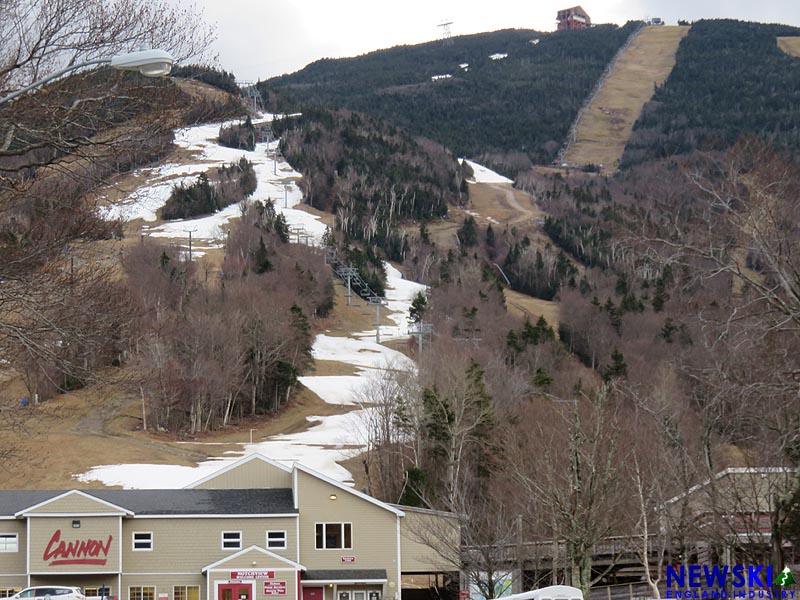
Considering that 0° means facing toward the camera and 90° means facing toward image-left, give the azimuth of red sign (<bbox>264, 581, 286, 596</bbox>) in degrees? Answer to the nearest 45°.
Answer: approximately 0°

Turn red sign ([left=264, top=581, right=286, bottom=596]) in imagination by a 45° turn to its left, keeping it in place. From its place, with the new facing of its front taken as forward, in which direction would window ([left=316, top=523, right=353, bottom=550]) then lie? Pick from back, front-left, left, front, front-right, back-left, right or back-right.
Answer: left

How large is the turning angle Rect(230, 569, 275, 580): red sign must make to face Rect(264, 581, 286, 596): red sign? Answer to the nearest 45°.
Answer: approximately 90° to its left

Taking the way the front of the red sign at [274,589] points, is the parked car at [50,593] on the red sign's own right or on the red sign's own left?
on the red sign's own right

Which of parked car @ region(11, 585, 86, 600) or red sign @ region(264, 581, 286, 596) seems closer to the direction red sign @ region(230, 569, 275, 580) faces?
the parked car

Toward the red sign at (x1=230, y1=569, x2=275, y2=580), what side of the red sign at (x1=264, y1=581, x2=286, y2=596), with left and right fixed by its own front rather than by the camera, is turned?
right

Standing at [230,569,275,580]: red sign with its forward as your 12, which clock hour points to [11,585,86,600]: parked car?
The parked car is roughly at 2 o'clock from the red sign.

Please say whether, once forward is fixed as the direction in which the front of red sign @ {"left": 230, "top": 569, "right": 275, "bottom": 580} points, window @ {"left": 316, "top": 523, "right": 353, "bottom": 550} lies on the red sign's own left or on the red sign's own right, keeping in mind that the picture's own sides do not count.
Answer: on the red sign's own left

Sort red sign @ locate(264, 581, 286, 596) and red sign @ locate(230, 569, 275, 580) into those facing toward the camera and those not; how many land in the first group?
2

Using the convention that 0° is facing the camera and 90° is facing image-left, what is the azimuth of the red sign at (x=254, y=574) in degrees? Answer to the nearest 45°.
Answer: approximately 0°
